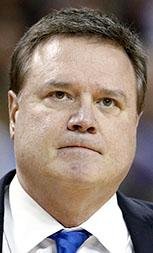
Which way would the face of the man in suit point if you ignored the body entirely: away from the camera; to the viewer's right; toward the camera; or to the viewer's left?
toward the camera

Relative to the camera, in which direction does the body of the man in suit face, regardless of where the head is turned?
toward the camera
